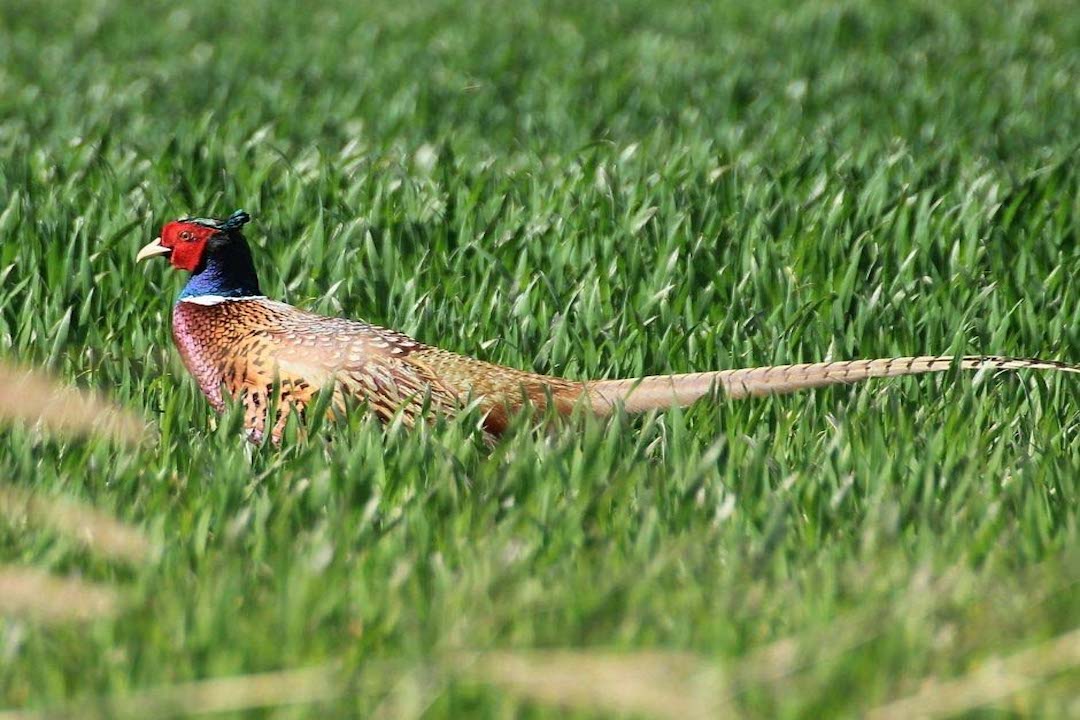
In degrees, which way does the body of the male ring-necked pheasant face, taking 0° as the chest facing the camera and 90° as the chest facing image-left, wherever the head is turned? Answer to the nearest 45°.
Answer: approximately 90°

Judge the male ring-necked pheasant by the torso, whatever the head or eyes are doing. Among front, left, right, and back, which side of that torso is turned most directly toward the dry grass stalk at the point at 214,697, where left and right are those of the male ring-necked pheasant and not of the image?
left

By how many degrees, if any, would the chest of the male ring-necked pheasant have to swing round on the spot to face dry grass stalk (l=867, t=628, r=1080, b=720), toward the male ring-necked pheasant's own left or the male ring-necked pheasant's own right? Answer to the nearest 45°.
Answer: approximately 135° to the male ring-necked pheasant's own left

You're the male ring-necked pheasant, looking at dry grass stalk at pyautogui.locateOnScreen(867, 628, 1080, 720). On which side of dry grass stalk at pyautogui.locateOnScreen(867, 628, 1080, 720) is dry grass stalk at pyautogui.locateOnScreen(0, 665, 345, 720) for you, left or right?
right

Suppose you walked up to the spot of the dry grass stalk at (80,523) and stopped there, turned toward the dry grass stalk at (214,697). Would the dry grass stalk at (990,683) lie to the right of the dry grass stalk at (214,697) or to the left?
left
